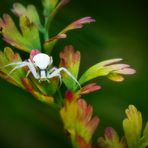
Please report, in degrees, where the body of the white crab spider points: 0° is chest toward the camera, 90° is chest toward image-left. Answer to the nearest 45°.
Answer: approximately 0°
